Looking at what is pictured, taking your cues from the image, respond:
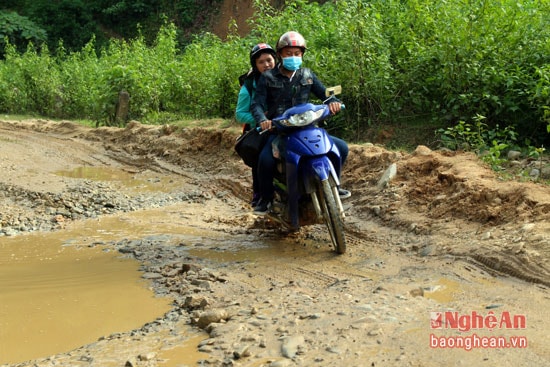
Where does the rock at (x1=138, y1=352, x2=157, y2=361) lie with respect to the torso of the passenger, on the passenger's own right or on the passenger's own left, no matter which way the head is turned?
on the passenger's own right

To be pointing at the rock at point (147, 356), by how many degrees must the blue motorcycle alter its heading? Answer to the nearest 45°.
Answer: approximately 45° to its right

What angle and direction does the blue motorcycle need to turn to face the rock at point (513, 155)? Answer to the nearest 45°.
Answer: approximately 90° to its left

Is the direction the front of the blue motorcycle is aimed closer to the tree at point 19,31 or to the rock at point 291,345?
the rock

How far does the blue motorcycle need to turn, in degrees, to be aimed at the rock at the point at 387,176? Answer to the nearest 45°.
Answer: approximately 90° to its left

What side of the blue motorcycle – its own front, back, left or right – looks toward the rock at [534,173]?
left

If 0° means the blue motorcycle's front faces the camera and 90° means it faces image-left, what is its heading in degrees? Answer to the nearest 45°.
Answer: approximately 315°

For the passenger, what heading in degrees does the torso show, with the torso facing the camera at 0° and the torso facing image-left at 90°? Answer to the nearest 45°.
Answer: approximately 315°

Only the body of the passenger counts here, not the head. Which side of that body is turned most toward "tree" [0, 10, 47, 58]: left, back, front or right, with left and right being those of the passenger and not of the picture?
back

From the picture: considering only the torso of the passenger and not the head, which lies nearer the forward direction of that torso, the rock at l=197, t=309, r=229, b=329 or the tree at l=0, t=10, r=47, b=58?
the rock
